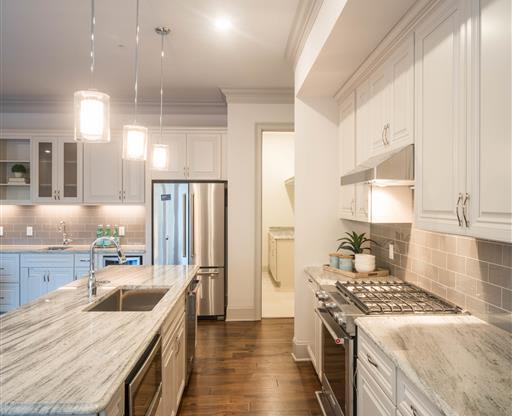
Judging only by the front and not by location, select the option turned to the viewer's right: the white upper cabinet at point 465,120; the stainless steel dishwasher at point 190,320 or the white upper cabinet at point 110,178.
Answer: the stainless steel dishwasher

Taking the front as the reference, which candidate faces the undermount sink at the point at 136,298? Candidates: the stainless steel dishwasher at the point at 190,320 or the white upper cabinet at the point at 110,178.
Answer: the white upper cabinet

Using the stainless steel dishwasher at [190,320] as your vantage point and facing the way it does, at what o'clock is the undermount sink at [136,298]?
The undermount sink is roughly at 5 o'clock from the stainless steel dishwasher.

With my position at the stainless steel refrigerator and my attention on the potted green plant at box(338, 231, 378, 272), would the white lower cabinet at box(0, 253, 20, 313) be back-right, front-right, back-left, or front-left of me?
back-right

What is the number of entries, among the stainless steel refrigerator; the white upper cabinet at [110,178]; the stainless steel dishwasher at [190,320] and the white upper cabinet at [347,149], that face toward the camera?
2

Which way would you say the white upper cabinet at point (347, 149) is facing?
to the viewer's left

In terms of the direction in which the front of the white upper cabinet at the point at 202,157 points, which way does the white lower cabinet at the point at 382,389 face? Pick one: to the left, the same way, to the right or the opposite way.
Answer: to the right

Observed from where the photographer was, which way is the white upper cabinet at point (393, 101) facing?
facing to the left of the viewer

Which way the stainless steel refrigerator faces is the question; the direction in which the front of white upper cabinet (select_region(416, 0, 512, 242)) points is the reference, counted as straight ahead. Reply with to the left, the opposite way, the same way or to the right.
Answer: to the left

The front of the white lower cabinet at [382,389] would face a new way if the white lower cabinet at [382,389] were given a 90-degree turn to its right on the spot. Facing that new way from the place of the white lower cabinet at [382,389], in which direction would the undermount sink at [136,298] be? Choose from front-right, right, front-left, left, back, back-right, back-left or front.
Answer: front-left

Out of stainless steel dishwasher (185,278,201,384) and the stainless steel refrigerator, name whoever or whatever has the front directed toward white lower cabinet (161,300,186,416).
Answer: the stainless steel refrigerator
